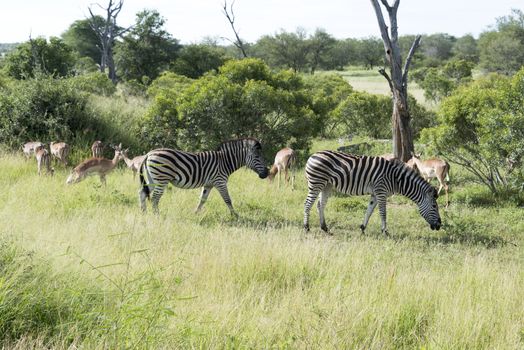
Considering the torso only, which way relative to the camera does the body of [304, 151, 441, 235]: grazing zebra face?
to the viewer's right

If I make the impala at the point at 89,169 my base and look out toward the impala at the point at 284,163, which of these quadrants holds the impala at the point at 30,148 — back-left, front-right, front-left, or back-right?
back-left

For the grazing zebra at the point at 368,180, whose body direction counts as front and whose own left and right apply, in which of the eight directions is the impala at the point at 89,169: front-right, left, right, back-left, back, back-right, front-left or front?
back

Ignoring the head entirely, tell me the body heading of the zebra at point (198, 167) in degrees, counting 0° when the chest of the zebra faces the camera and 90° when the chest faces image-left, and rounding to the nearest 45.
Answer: approximately 270°

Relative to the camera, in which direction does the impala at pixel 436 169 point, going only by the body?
to the viewer's left

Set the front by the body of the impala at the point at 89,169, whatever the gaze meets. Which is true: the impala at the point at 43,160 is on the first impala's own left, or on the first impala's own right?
on the first impala's own left

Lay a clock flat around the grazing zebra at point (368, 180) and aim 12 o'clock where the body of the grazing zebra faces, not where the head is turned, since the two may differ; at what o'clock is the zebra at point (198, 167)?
The zebra is roughly at 6 o'clock from the grazing zebra.

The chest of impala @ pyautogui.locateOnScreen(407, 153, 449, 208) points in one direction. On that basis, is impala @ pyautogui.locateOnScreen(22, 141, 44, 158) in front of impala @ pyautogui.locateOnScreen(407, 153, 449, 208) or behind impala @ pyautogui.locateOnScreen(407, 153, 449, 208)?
in front

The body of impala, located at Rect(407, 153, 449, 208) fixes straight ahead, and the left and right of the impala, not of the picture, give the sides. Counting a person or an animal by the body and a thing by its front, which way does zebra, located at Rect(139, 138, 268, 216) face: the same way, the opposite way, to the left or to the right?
the opposite way

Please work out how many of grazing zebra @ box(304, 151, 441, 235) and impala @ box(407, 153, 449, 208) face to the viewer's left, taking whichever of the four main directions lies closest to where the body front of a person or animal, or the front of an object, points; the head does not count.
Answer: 1

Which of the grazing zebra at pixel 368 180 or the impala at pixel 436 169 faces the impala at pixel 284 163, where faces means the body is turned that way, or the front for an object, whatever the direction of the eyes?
the impala at pixel 436 169

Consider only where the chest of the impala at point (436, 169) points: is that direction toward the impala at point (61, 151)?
yes

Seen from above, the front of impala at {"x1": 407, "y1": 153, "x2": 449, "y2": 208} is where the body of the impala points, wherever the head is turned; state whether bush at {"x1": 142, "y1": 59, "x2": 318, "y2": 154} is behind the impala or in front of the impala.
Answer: in front

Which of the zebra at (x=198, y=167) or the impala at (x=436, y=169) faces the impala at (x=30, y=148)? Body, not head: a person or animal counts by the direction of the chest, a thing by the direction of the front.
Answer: the impala at (x=436, y=169)
